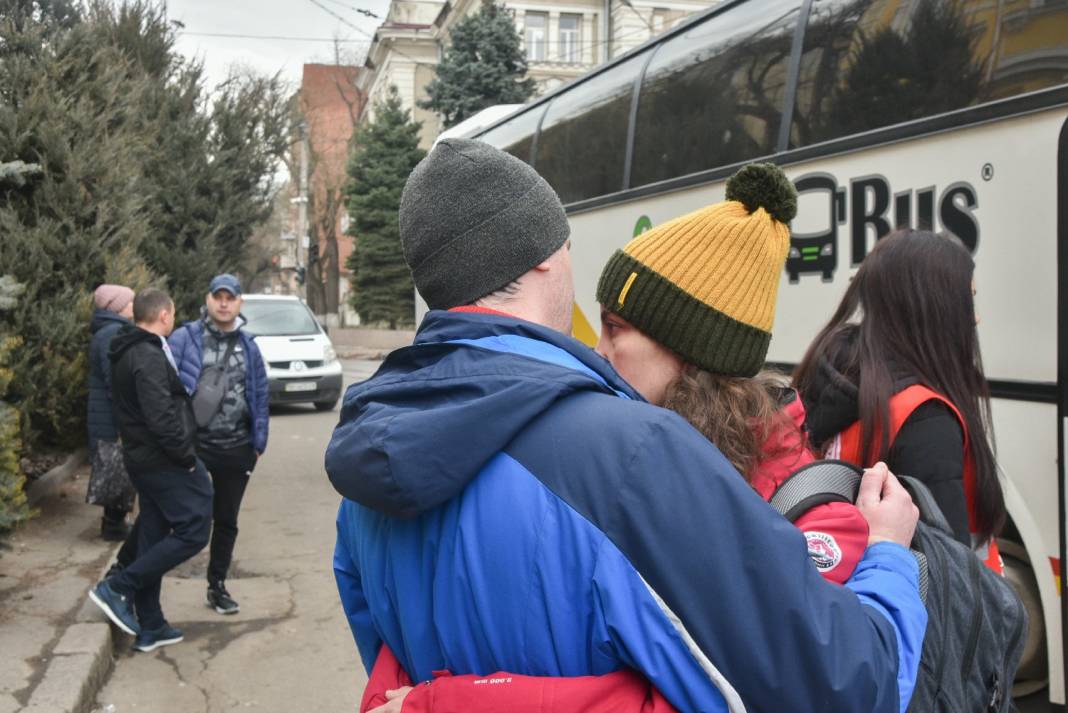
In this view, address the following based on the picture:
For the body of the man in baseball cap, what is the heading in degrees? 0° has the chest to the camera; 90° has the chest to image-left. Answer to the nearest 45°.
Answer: approximately 0°

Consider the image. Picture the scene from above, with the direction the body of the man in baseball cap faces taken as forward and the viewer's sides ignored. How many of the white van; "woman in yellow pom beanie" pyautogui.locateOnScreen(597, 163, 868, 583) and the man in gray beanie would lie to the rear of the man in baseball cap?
1

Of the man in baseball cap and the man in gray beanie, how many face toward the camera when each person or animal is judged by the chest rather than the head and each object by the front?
1

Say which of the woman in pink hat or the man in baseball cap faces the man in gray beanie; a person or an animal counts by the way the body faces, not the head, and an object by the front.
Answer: the man in baseball cap

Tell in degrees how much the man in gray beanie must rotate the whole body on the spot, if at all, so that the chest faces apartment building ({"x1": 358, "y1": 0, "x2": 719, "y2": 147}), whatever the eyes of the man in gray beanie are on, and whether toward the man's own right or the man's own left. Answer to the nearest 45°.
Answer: approximately 45° to the man's own left

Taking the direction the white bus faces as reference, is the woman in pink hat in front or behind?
behind

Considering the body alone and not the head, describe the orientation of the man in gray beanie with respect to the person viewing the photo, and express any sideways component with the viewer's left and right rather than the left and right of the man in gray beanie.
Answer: facing away from the viewer and to the right of the viewer

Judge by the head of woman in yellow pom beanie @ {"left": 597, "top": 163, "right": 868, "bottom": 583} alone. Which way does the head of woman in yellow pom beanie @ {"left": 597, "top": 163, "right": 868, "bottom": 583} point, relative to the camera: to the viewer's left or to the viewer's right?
to the viewer's left
